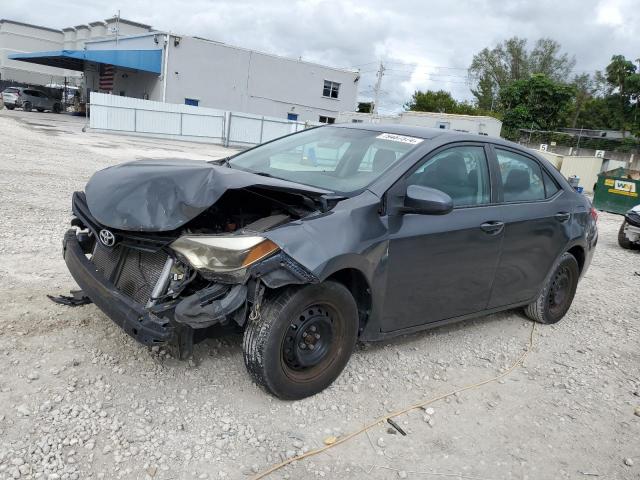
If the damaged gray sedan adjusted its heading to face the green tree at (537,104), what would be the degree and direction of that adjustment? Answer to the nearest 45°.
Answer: approximately 135° to its right

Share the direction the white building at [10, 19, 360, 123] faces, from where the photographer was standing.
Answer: facing the viewer and to the left of the viewer

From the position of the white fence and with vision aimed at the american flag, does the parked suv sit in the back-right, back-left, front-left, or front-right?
front-left

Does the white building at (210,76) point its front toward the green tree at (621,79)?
no

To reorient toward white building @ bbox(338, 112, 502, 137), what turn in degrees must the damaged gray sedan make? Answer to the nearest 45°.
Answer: approximately 135° to its right

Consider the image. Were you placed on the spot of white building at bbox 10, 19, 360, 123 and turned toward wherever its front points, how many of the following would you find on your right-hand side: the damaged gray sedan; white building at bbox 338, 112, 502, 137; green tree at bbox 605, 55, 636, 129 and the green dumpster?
0

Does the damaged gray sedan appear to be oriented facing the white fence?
no

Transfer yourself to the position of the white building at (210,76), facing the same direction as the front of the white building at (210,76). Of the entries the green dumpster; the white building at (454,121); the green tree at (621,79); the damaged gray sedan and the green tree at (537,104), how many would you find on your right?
0

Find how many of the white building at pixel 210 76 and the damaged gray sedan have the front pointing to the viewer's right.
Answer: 0

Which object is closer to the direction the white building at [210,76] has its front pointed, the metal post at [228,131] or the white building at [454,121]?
the metal post

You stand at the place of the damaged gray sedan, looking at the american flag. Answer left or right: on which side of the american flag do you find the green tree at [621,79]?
right

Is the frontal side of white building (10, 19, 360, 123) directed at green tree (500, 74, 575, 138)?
no

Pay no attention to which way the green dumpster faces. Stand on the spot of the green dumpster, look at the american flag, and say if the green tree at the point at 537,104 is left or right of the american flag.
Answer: right

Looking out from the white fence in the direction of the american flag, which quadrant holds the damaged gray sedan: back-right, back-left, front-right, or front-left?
back-left

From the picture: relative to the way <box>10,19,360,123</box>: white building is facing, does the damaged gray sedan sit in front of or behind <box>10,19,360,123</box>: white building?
in front

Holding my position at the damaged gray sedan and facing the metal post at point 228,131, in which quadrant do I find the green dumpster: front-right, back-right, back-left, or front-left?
front-right

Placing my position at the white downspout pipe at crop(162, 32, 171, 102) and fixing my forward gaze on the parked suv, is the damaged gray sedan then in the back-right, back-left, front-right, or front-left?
back-left

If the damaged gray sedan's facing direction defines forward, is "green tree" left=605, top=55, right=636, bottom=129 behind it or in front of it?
behind

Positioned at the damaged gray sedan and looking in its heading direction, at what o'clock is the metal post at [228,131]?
The metal post is roughly at 4 o'clock from the damaged gray sedan.

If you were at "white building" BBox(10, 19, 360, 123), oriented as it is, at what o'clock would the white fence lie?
The white fence is roughly at 11 o'clock from the white building.
